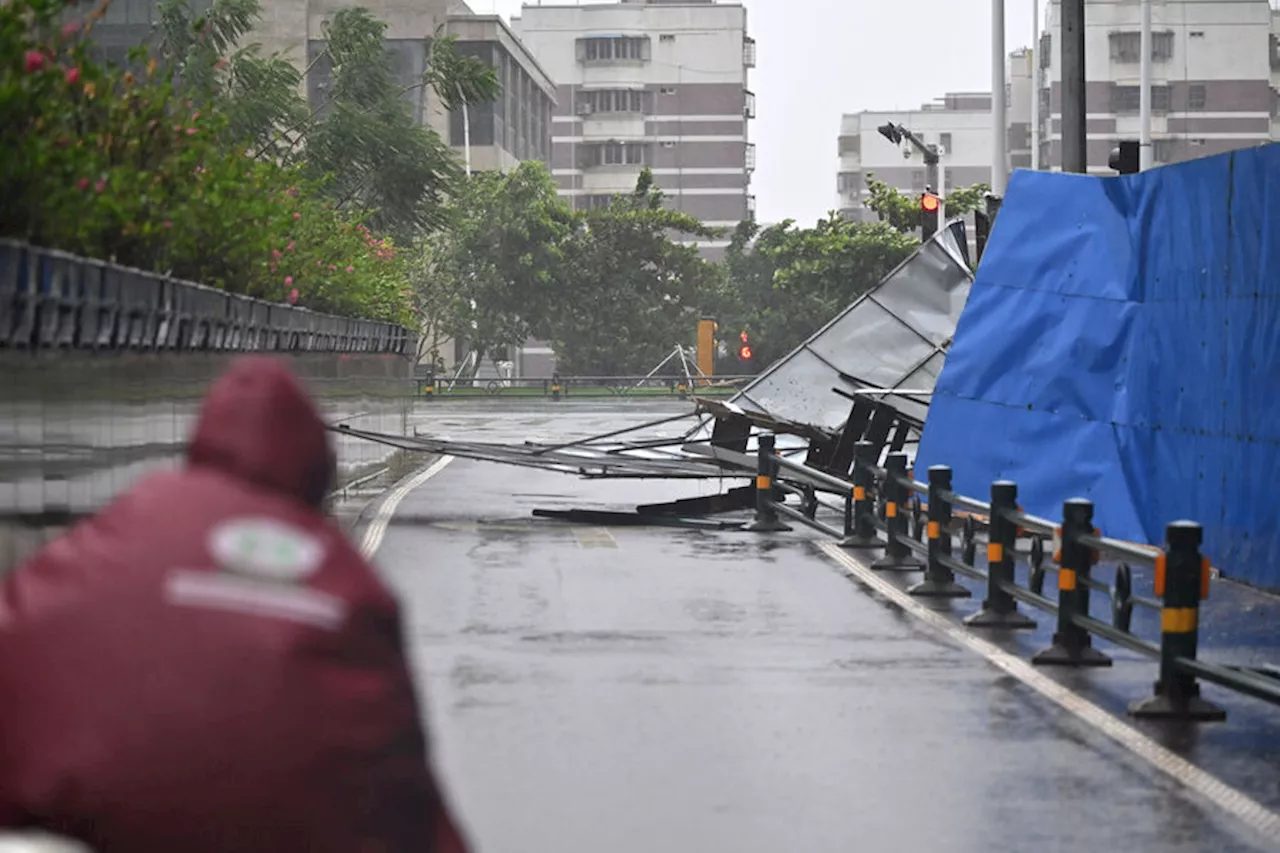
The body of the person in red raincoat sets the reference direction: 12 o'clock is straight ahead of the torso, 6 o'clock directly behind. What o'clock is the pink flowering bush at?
The pink flowering bush is roughly at 12 o'clock from the person in red raincoat.

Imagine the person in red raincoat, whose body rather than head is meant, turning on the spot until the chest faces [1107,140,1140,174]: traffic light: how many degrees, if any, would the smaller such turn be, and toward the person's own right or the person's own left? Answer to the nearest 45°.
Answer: approximately 45° to the person's own right

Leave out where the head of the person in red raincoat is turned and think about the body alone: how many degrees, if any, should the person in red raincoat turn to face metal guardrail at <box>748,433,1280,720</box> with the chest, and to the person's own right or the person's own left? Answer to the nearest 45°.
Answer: approximately 45° to the person's own right

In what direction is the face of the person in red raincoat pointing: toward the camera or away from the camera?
away from the camera

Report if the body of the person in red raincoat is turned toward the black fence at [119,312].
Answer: yes

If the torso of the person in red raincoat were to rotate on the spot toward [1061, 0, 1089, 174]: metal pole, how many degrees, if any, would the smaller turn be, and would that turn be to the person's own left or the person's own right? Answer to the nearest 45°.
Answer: approximately 45° to the person's own right

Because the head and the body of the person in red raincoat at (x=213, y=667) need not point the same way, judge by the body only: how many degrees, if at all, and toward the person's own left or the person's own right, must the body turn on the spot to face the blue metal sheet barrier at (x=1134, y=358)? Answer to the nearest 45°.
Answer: approximately 45° to the person's own right

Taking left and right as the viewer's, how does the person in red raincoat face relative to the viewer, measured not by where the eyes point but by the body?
facing away from the viewer
